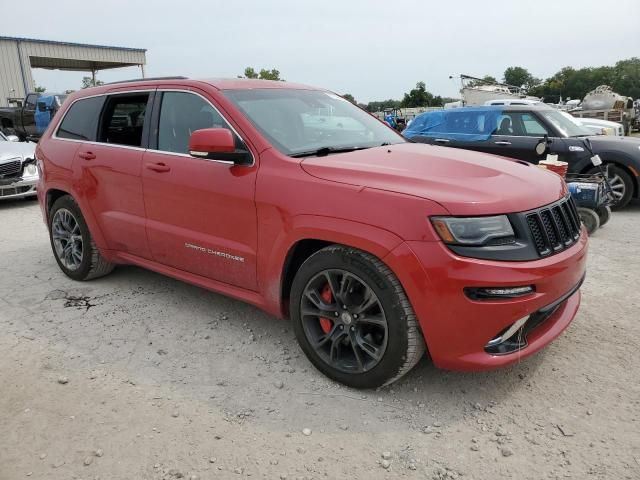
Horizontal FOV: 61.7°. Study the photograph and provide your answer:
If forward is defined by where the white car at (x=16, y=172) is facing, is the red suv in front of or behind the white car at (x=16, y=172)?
in front

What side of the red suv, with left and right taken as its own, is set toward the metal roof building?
back

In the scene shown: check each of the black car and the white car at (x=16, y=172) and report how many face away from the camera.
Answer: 0

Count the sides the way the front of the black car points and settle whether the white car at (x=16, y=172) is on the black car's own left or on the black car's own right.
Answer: on the black car's own right

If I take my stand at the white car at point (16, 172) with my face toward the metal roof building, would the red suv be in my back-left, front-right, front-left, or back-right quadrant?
back-right

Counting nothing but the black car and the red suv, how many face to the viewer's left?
0

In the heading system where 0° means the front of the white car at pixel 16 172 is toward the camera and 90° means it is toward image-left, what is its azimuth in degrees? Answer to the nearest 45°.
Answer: approximately 315°

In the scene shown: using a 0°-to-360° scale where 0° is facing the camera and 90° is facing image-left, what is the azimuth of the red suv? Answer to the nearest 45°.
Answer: approximately 315°

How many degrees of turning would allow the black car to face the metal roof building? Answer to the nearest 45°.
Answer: approximately 180°

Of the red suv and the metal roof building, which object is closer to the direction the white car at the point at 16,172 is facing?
the red suv

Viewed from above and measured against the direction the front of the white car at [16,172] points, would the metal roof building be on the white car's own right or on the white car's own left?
on the white car's own left

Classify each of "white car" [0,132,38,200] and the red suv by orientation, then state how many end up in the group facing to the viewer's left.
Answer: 0
